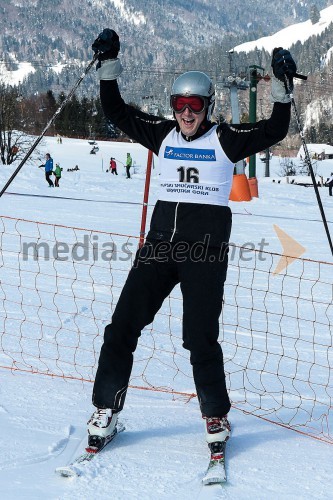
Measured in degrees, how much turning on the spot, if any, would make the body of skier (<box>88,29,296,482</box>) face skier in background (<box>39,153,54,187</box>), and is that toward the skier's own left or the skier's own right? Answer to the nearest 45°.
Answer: approximately 180°

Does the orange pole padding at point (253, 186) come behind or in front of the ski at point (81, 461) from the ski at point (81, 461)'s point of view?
behind

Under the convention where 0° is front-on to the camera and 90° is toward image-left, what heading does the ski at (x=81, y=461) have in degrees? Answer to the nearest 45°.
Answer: approximately 45°

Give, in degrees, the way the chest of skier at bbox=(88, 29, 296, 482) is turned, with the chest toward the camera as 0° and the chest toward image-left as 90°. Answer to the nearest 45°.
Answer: approximately 0°

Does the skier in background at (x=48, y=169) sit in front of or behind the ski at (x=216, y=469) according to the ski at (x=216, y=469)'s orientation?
behind

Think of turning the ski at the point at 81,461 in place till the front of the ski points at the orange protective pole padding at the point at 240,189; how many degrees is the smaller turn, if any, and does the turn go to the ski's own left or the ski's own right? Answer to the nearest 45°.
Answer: approximately 135° to the ski's own right

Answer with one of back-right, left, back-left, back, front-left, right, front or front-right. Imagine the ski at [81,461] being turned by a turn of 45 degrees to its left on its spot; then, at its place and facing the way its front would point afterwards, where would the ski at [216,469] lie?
left

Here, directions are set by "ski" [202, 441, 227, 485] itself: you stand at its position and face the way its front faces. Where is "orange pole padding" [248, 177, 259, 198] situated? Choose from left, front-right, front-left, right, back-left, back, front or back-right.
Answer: back

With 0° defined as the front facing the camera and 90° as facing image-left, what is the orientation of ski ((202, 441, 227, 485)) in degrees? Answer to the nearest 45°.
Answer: approximately 0°
